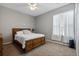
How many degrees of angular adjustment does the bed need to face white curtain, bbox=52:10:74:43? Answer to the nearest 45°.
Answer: approximately 45° to its left

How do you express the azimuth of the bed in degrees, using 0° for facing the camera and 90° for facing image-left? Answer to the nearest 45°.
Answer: approximately 315°
